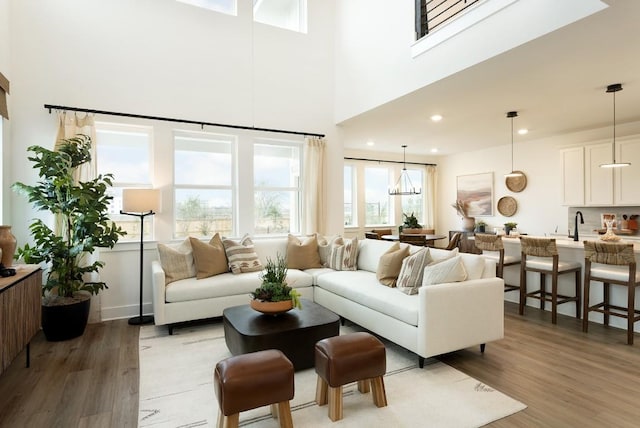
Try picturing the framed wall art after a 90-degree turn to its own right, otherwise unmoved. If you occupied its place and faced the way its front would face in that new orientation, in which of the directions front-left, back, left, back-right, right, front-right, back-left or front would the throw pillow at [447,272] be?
back-left

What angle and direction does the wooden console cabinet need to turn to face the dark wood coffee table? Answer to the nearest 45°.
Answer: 0° — it already faces it

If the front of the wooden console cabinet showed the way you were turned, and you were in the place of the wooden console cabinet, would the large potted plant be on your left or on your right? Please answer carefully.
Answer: on your left

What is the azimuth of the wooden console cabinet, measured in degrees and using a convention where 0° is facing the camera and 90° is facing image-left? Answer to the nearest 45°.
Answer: approximately 315°

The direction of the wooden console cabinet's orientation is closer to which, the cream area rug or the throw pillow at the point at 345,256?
the cream area rug

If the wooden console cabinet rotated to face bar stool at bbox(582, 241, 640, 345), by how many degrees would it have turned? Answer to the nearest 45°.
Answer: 0° — it already faces it

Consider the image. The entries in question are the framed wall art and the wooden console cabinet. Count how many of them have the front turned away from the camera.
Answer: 0

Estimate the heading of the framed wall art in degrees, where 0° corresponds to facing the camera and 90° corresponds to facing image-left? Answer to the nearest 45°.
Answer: approximately 45°

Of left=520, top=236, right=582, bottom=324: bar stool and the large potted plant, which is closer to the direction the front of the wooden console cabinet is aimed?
the bar stool

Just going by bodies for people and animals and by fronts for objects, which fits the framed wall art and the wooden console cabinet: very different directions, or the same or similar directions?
very different directions
